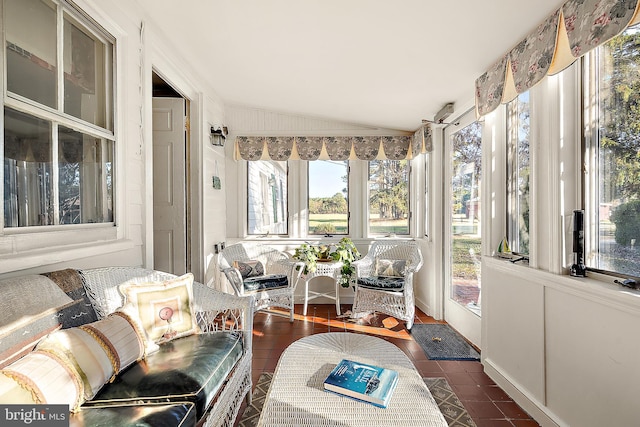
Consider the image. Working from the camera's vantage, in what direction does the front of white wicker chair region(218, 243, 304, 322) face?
facing the viewer and to the right of the viewer

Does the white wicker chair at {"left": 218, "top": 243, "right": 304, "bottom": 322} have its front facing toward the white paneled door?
no

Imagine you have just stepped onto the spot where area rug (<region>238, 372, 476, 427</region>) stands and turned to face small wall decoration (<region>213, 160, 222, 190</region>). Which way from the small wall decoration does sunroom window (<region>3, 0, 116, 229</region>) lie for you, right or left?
left

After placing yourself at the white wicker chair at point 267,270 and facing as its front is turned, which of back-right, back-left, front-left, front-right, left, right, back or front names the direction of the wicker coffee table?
front-right

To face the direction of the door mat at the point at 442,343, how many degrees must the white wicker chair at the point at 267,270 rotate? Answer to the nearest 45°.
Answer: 0° — it already faces it

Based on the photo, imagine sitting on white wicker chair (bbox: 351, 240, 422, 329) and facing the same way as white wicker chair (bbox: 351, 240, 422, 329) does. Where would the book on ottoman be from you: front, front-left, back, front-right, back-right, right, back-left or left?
front-left

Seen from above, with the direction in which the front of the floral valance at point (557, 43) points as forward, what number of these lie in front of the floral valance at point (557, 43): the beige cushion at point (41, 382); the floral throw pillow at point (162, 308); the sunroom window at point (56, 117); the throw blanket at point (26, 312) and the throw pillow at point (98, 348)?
5

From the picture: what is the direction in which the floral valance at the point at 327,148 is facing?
toward the camera

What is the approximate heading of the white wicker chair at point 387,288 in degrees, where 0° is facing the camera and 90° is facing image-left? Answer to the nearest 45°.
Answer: approximately 45°

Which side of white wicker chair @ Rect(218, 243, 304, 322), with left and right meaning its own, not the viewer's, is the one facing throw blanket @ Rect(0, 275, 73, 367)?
right

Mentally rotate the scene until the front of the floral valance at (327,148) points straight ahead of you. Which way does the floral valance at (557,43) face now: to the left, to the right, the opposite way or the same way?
to the right

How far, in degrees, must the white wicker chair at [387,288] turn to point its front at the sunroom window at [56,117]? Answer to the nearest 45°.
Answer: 0° — it already faces it

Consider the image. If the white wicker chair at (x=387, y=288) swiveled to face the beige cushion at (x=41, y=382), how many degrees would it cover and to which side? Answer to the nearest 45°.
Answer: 0° — it already faces it

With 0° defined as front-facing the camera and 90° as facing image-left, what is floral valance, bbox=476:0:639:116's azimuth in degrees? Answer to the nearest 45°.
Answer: approximately 45°

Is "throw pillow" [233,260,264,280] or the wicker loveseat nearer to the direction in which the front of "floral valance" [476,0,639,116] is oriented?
the wicker loveseat

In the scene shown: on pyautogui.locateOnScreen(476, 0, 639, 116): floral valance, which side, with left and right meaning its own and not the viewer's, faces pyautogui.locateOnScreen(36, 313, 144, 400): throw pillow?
front

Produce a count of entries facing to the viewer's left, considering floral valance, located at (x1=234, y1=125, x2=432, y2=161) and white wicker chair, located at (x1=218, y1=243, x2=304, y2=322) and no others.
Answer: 0
